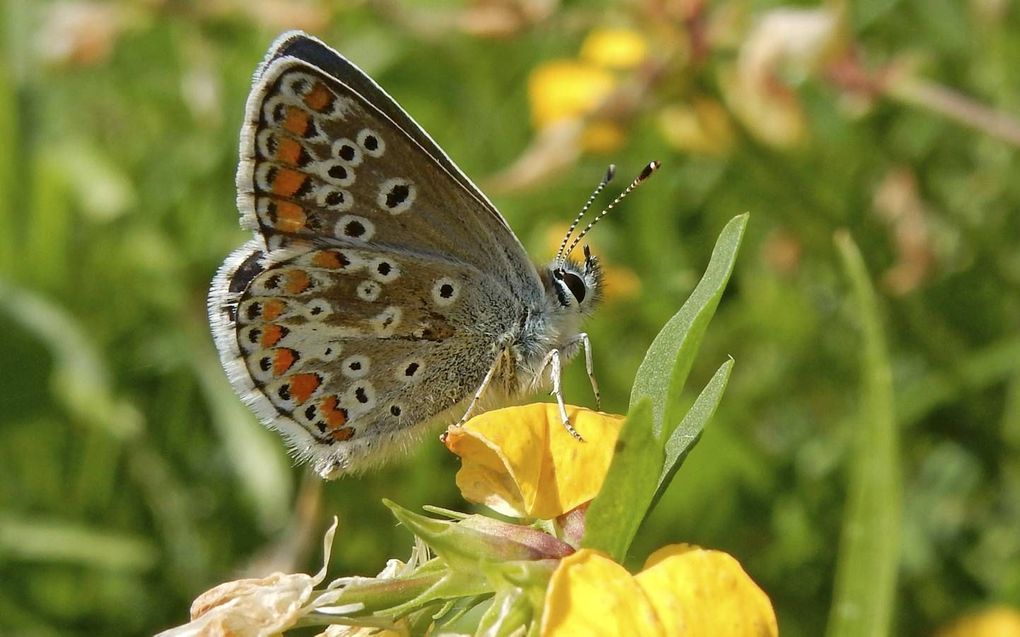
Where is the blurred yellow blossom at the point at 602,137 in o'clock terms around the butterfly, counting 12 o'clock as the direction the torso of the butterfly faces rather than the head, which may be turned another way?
The blurred yellow blossom is roughly at 10 o'clock from the butterfly.

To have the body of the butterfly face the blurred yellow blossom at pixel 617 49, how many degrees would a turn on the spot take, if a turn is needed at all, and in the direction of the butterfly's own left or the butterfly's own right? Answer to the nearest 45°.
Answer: approximately 45° to the butterfly's own left

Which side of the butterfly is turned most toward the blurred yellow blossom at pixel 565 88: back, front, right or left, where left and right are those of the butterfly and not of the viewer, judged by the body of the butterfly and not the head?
left

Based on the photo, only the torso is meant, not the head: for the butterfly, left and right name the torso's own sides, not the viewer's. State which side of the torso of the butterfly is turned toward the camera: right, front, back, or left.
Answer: right
